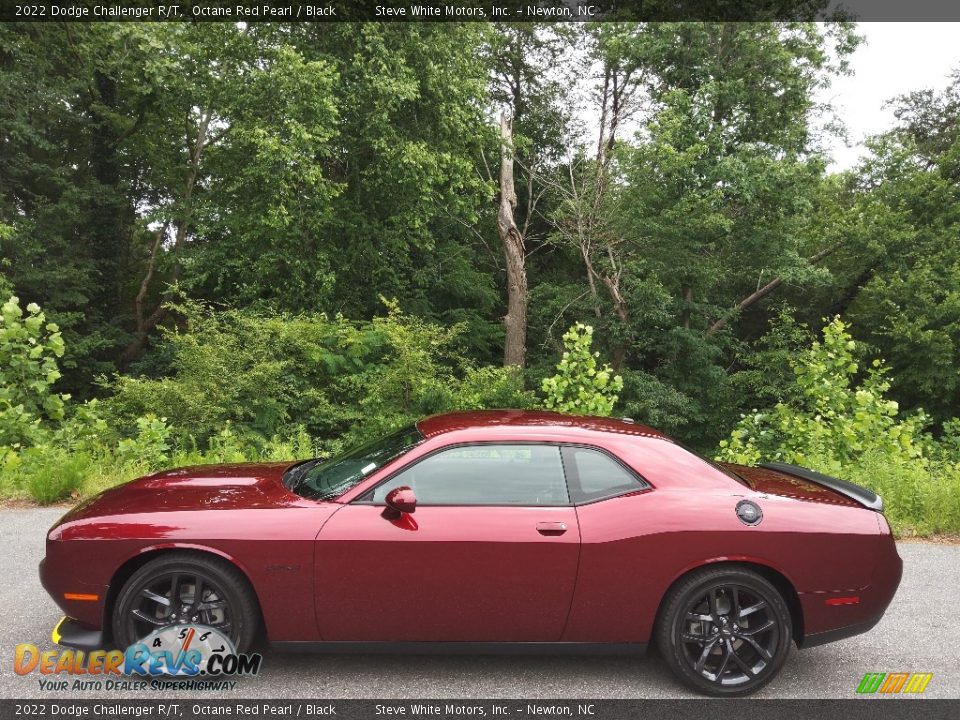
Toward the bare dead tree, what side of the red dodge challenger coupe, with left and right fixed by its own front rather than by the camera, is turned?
right

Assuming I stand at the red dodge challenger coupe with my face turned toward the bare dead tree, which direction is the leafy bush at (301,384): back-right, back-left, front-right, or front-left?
front-left

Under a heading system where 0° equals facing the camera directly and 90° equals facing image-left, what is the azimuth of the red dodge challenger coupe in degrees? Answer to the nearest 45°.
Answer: approximately 90°

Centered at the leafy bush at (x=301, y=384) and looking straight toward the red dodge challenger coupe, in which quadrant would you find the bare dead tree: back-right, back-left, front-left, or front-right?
back-left

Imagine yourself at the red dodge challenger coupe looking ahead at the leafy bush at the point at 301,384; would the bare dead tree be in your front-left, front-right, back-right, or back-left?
front-right

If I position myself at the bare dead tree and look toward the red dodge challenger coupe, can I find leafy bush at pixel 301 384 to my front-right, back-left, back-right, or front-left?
front-right

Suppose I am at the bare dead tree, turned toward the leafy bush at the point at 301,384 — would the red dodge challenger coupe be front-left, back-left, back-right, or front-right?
front-left

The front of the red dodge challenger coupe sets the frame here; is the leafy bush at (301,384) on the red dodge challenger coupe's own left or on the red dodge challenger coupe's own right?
on the red dodge challenger coupe's own right
